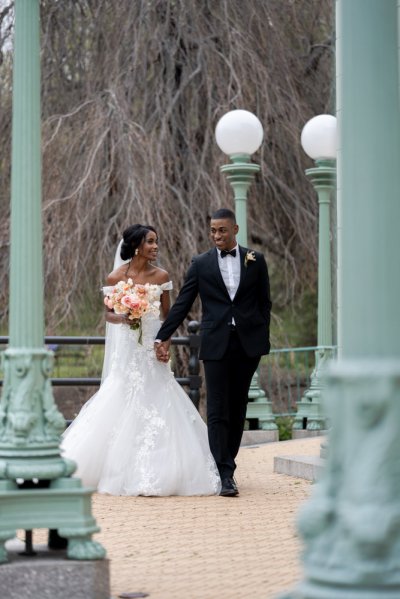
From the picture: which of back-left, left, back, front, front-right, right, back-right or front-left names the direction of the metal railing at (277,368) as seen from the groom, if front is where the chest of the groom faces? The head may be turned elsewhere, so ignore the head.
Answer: back

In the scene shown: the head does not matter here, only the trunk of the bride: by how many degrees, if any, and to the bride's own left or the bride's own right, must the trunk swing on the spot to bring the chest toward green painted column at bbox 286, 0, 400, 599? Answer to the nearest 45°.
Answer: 0° — they already face it

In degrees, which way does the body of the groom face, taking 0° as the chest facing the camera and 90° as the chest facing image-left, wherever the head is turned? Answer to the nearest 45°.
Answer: approximately 0°

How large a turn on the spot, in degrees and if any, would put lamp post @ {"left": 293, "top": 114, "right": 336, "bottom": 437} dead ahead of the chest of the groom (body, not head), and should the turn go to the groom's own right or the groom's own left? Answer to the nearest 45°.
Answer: approximately 180°

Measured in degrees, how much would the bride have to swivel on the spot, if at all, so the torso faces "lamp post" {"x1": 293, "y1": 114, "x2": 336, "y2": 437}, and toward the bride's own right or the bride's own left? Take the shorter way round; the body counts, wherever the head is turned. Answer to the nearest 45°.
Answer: approximately 135° to the bride's own left

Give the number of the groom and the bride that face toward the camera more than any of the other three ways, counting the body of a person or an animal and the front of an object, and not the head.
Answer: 2

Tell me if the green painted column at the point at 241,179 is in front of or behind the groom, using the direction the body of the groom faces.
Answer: behind

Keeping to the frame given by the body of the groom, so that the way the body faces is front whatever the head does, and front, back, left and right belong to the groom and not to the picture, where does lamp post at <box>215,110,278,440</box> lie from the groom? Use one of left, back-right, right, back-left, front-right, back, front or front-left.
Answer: back
